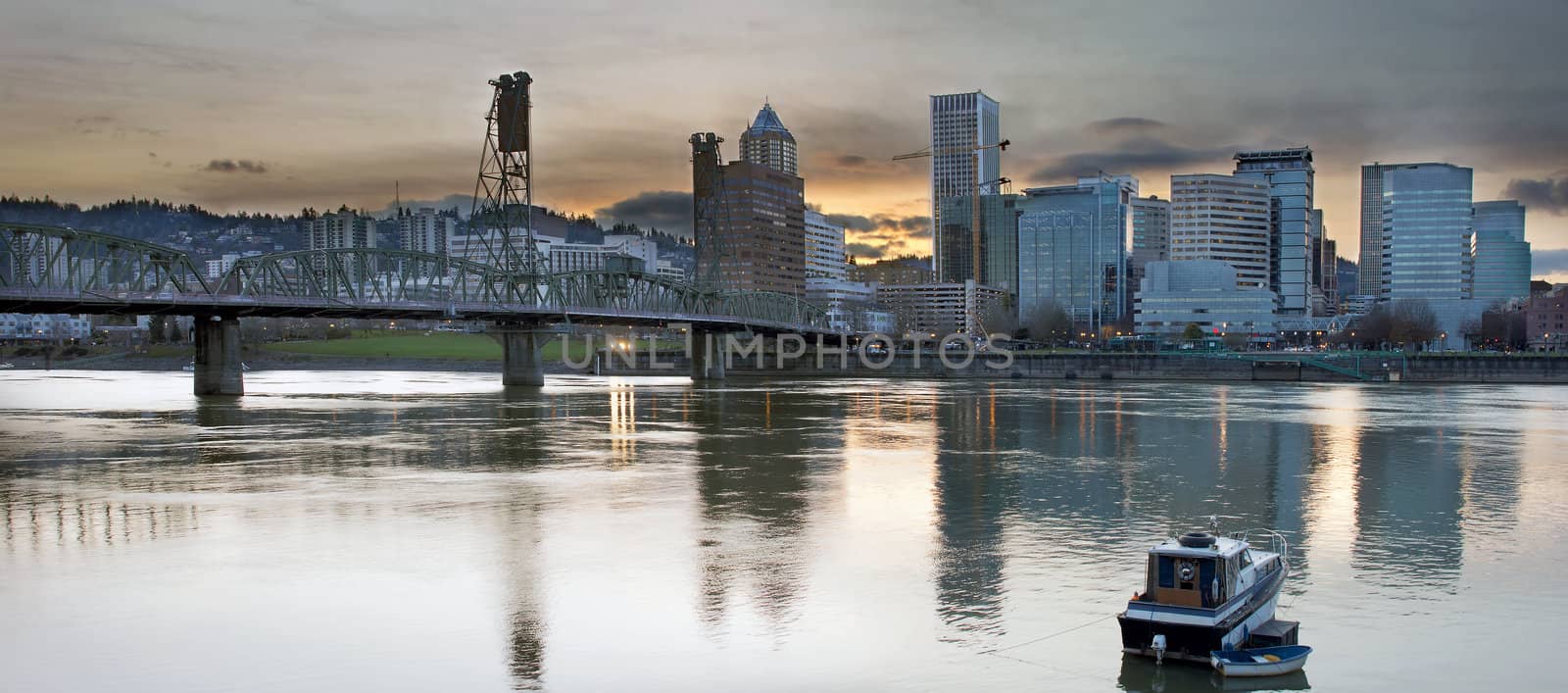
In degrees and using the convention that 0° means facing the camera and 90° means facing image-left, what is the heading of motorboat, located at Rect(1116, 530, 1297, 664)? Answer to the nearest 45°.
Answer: approximately 225°

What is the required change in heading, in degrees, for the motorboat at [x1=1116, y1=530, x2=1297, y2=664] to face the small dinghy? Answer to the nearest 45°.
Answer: approximately 90° to its right
